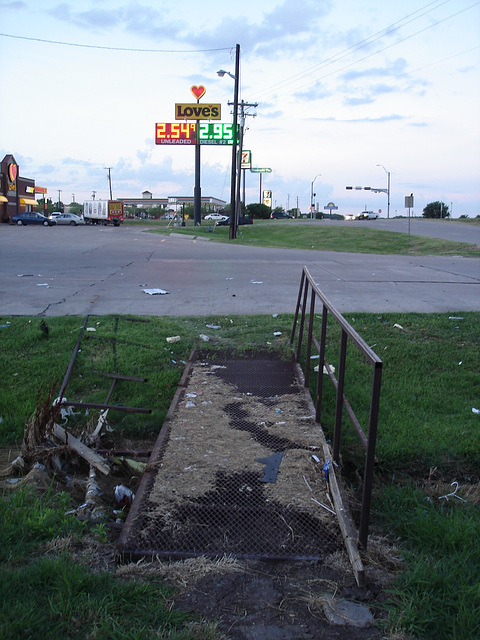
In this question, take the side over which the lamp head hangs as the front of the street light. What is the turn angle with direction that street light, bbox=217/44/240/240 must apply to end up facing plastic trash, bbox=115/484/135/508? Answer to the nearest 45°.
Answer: approximately 90° to its left

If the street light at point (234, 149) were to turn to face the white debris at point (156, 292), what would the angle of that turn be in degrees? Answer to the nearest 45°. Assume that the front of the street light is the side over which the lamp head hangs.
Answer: approximately 90° to its left

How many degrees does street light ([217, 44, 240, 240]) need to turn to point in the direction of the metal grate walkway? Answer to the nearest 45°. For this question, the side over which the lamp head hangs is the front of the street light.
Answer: approximately 90° to its left

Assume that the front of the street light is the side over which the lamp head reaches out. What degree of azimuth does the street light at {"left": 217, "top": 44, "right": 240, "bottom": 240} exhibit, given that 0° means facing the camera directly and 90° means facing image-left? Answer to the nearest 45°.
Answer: approximately 90°
